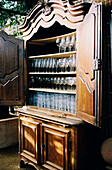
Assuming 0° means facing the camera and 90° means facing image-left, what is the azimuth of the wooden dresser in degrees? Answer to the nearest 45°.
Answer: approximately 45°
